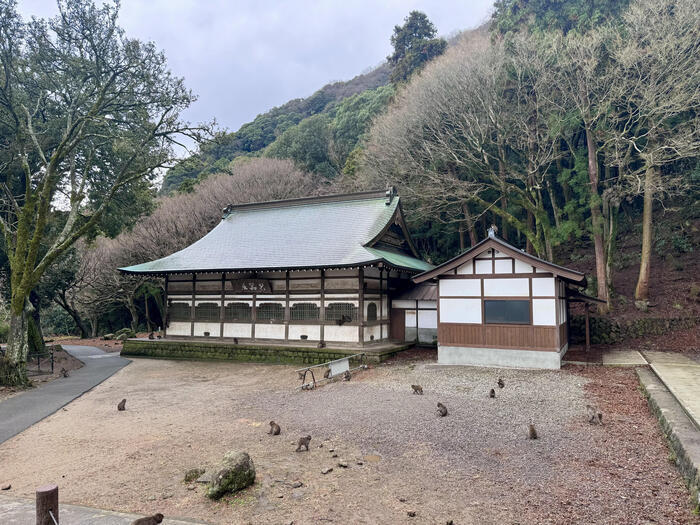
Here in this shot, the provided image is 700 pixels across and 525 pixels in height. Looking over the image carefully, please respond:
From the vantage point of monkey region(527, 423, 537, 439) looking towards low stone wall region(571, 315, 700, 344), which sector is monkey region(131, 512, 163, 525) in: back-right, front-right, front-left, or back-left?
back-left

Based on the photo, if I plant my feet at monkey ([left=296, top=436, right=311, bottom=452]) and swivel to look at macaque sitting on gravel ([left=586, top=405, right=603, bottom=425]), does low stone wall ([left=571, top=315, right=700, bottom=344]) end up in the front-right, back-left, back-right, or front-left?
front-left

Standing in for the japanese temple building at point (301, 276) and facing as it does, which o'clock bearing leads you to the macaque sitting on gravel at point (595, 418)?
The macaque sitting on gravel is roughly at 10 o'clock from the japanese temple building.

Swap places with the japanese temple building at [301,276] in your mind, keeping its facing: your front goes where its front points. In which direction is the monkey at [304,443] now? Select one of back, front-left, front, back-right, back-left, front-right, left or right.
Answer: front-left

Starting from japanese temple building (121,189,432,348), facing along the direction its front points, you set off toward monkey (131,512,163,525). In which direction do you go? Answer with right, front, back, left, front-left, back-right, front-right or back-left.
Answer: front-left

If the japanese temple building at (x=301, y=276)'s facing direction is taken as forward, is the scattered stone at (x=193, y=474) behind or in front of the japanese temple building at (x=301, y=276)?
in front

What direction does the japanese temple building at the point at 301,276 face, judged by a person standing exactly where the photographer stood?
facing the viewer and to the left of the viewer

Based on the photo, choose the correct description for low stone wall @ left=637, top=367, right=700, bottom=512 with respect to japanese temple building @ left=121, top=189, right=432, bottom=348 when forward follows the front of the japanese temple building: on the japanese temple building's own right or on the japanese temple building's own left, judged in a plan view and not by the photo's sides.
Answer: on the japanese temple building's own left
